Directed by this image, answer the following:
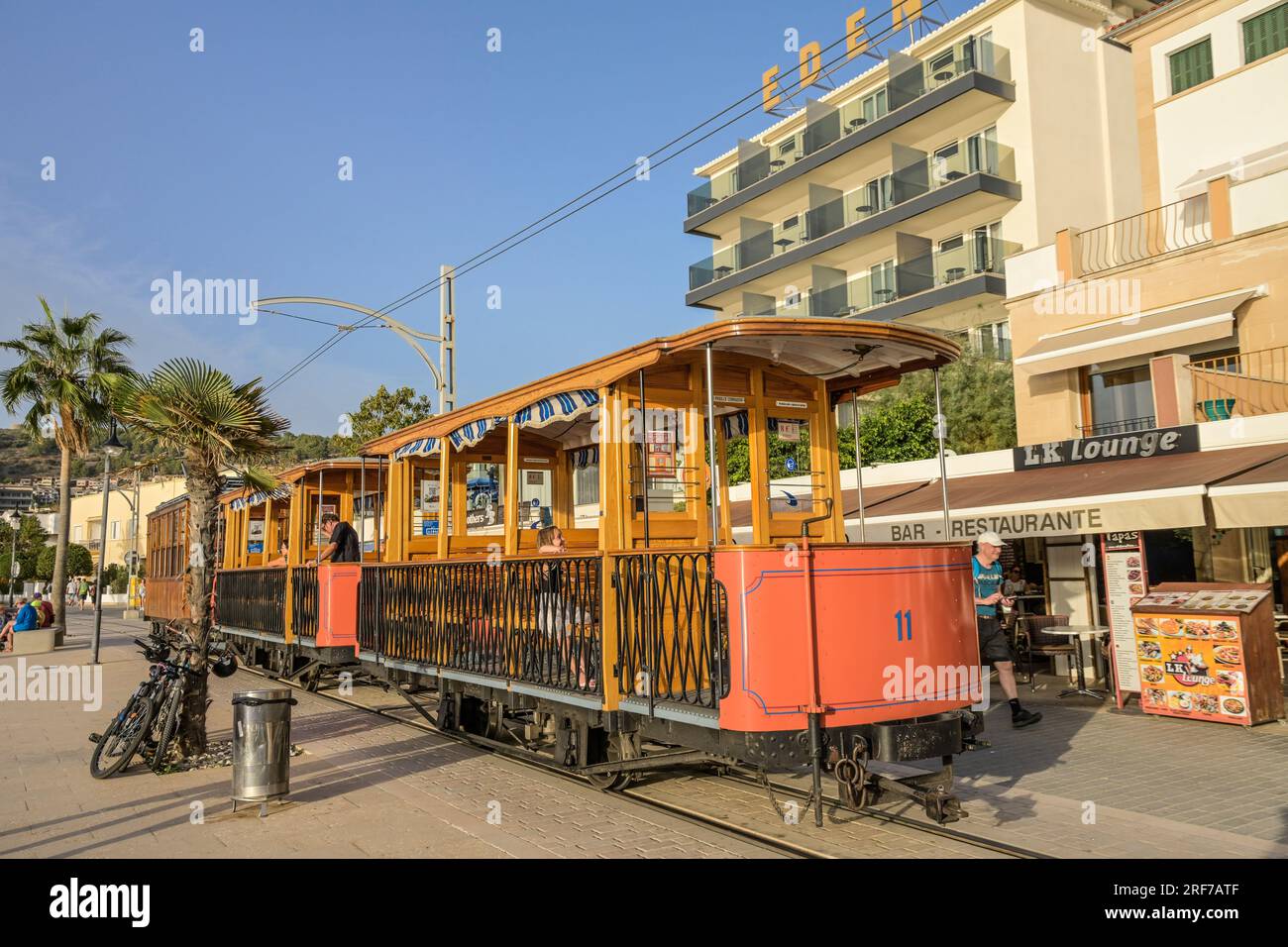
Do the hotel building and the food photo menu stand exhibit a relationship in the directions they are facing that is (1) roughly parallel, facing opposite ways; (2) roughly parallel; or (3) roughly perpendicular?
roughly parallel

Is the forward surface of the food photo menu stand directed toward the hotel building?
no

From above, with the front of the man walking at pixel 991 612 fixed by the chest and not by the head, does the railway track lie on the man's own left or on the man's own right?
on the man's own right

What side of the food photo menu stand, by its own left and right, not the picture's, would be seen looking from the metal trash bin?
front

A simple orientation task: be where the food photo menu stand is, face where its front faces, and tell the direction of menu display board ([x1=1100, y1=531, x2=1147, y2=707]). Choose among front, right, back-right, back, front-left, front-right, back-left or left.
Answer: right

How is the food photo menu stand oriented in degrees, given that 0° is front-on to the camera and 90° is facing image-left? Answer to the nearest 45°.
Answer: approximately 45°

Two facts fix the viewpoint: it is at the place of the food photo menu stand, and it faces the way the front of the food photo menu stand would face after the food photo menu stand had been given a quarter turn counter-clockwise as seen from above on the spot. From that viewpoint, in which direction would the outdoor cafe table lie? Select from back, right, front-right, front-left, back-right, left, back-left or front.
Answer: back

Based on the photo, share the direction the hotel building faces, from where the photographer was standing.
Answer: facing the viewer and to the left of the viewer

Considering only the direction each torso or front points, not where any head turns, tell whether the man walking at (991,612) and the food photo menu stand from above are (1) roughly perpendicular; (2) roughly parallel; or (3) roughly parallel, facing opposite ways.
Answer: roughly perpendicular
